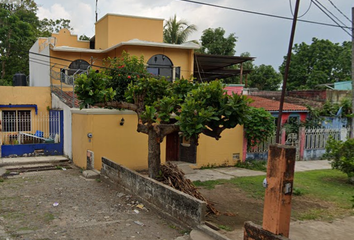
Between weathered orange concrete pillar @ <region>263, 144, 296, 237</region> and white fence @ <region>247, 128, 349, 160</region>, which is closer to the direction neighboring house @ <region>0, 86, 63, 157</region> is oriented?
the weathered orange concrete pillar

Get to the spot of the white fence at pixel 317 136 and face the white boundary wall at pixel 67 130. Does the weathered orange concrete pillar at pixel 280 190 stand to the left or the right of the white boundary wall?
left

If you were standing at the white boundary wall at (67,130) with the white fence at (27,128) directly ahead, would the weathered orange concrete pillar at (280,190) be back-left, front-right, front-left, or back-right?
back-left

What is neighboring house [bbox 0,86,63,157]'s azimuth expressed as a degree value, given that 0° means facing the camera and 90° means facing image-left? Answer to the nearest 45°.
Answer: approximately 0°

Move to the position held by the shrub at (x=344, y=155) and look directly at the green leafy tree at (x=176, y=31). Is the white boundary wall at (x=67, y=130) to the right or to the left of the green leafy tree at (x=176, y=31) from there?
left

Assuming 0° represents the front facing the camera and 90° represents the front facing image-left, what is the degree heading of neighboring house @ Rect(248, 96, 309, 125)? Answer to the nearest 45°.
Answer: approximately 0°

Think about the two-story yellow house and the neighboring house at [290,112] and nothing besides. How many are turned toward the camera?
2

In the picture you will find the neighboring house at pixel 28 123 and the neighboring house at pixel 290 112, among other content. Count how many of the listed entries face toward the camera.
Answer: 2

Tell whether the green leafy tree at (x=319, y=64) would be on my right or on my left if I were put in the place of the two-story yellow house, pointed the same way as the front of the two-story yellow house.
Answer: on my left

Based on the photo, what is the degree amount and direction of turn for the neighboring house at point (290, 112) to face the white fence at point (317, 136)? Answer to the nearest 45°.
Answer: approximately 90° to its left
